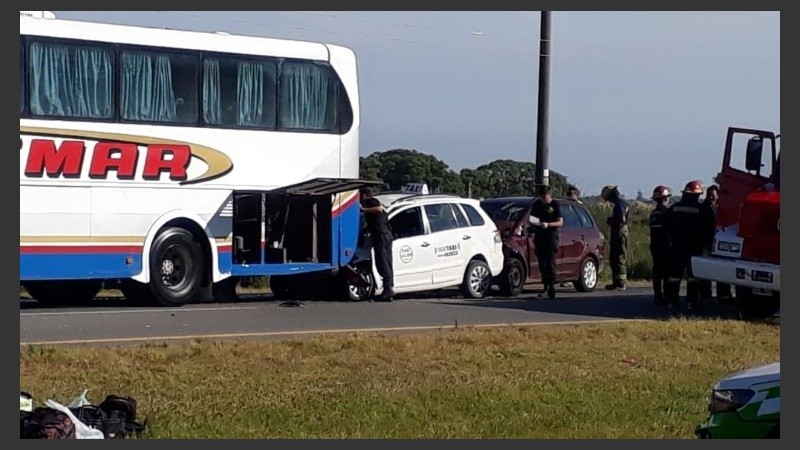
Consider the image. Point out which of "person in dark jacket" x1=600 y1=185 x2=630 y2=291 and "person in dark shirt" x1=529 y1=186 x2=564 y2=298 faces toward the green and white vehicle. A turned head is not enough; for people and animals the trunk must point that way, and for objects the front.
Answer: "person in dark shirt" x1=529 y1=186 x2=564 y2=298

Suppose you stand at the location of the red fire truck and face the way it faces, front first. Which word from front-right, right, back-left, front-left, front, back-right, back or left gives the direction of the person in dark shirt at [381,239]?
front-right

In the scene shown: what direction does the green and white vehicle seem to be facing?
to the viewer's left

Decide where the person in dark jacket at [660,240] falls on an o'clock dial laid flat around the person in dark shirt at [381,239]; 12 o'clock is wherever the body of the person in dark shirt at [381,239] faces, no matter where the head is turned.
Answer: the person in dark jacket at [660,240] is roughly at 6 o'clock from the person in dark shirt at [381,239].

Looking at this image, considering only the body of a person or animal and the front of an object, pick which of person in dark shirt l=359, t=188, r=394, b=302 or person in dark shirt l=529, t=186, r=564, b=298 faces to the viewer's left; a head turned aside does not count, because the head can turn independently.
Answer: person in dark shirt l=359, t=188, r=394, b=302

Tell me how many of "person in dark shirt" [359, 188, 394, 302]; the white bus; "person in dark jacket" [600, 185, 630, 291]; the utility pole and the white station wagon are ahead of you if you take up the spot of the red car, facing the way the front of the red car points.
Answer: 3

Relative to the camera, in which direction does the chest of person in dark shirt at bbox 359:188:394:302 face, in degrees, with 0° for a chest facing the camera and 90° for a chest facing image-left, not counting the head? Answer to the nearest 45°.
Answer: approximately 90°

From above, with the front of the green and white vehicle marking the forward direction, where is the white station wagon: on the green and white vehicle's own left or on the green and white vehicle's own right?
on the green and white vehicle's own right

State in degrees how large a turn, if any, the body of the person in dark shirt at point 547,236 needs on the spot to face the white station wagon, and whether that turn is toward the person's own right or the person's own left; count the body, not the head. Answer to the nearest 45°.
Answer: approximately 90° to the person's own right

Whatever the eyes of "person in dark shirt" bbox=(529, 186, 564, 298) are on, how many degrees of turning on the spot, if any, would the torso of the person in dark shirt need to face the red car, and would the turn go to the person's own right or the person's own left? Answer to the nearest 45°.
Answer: approximately 180°
